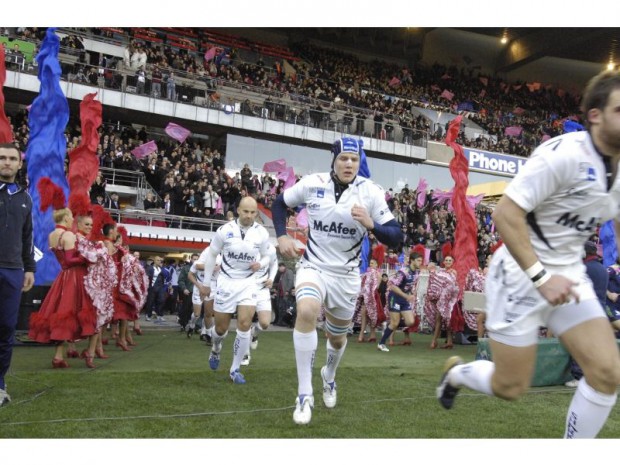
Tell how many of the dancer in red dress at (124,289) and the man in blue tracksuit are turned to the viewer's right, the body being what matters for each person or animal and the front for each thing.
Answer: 1

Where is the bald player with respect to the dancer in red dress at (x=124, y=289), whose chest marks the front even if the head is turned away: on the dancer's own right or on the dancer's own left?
on the dancer's own right

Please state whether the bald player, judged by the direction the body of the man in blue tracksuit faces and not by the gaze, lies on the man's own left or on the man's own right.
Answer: on the man's own left

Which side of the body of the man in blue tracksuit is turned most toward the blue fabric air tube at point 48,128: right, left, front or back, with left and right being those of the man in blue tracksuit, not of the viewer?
back

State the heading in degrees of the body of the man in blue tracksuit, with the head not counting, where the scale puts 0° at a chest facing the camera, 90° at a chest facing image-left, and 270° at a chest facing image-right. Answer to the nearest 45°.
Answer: approximately 0°

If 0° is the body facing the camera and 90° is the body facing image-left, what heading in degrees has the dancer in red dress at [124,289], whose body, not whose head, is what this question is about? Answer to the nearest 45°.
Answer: approximately 270°

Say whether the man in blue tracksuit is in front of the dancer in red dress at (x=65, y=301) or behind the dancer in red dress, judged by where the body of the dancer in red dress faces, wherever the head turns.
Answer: behind

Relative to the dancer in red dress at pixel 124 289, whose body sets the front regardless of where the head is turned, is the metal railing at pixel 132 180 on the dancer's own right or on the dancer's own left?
on the dancer's own left
